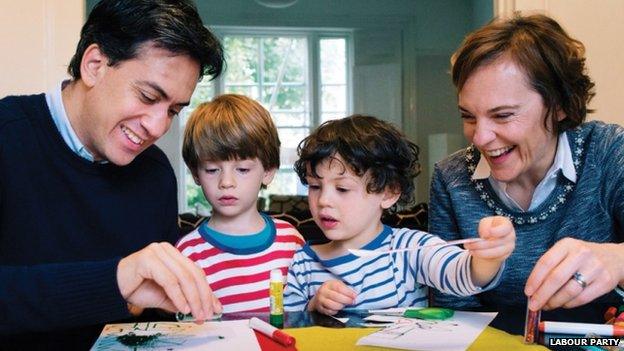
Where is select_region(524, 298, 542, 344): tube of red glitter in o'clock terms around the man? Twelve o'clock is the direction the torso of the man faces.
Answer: The tube of red glitter is roughly at 12 o'clock from the man.

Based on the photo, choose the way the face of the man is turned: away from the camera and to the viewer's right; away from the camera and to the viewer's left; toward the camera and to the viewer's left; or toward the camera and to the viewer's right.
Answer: toward the camera and to the viewer's right

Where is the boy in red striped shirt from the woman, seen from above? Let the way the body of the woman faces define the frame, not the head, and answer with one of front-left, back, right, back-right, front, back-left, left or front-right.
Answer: front-right

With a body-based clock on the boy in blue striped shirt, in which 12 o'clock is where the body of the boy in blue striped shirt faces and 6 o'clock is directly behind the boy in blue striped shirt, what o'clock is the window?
The window is roughly at 4 o'clock from the boy in blue striped shirt.

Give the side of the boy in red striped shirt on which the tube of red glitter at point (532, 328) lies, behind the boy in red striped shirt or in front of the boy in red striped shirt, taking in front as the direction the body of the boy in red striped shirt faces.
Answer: in front

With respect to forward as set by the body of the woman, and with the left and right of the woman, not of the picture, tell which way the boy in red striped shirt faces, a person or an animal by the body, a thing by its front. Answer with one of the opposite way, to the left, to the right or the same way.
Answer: to the left

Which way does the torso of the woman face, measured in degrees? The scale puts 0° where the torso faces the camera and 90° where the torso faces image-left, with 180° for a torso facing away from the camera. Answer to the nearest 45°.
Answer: approximately 45°

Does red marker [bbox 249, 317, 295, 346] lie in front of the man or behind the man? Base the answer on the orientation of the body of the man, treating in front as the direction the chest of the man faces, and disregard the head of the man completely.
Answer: in front
